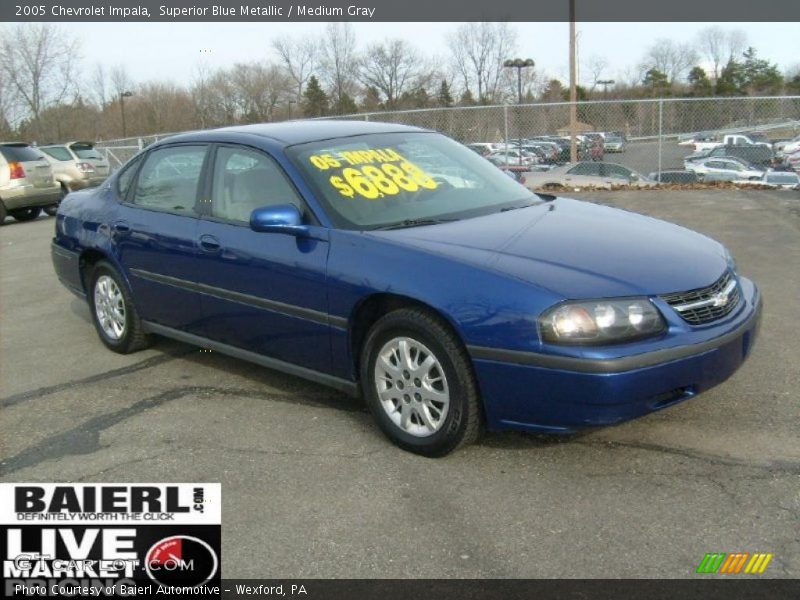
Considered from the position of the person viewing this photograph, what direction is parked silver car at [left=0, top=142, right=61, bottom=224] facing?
facing away from the viewer and to the left of the viewer

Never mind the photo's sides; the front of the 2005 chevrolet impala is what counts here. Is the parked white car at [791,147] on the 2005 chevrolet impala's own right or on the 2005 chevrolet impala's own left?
on the 2005 chevrolet impala's own left

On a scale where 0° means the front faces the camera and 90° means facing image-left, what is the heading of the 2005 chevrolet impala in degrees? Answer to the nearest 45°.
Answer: approximately 315°

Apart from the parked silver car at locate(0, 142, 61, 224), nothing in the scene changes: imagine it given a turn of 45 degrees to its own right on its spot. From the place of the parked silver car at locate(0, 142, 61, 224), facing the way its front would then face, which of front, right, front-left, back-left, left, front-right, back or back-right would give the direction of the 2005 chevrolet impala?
back

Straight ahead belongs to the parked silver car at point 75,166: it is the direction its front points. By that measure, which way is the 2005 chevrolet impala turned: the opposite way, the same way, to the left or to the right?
the opposite way

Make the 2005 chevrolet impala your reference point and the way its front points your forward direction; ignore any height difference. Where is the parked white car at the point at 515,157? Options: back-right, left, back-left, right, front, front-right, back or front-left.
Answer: back-left

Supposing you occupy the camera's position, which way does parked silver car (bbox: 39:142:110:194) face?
facing away from the viewer and to the left of the viewer
